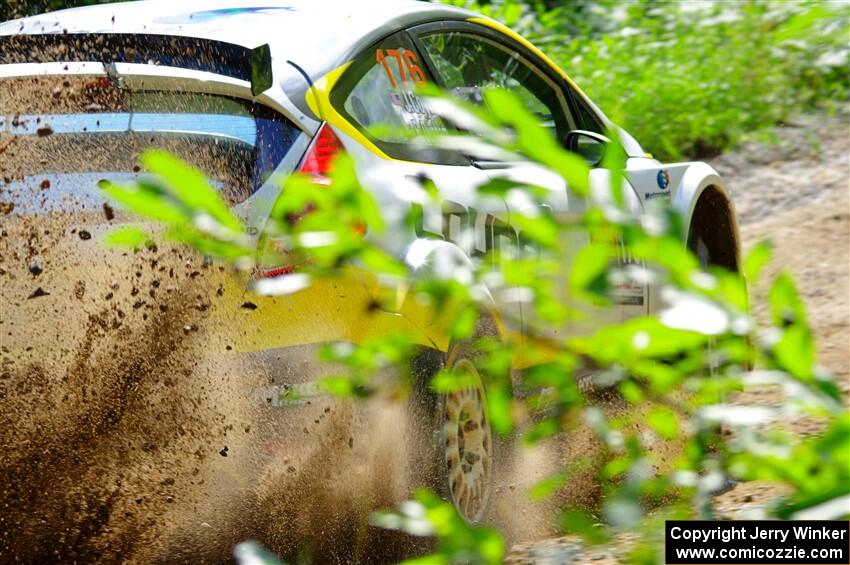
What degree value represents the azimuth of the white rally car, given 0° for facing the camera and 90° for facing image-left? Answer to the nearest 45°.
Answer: approximately 225°
